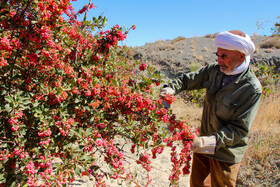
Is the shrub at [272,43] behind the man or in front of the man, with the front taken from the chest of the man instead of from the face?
behind

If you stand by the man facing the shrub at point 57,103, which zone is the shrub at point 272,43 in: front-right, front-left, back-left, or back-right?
back-right

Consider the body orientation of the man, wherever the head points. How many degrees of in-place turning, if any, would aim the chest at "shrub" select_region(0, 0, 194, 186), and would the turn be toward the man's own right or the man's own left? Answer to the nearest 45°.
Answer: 0° — they already face it

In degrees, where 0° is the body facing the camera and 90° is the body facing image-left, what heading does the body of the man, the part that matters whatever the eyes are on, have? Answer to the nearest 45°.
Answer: approximately 45°
